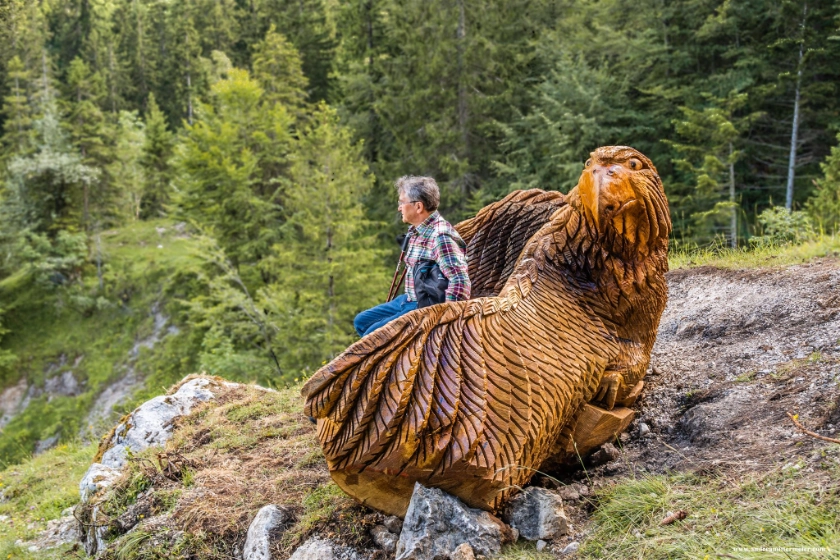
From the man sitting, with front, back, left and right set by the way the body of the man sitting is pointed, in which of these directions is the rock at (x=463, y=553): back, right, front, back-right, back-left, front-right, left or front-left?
left

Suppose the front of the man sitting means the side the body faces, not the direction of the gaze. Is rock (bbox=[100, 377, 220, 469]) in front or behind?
in front

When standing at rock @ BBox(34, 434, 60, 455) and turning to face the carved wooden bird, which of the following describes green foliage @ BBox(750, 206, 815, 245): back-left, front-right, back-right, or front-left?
front-left

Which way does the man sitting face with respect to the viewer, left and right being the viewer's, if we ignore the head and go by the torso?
facing to the left of the viewer

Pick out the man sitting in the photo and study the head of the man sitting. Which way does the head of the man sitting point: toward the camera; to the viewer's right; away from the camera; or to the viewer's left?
to the viewer's left

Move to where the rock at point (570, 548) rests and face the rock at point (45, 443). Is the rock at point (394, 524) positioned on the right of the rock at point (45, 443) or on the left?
left

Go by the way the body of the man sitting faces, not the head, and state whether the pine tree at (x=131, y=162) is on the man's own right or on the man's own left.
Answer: on the man's own right
